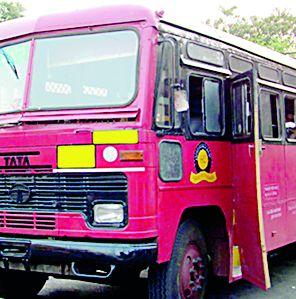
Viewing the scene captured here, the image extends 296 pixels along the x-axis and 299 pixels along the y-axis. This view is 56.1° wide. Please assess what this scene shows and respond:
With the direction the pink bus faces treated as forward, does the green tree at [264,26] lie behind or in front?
behind

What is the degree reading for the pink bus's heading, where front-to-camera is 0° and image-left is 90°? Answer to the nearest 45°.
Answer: approximately 45°
